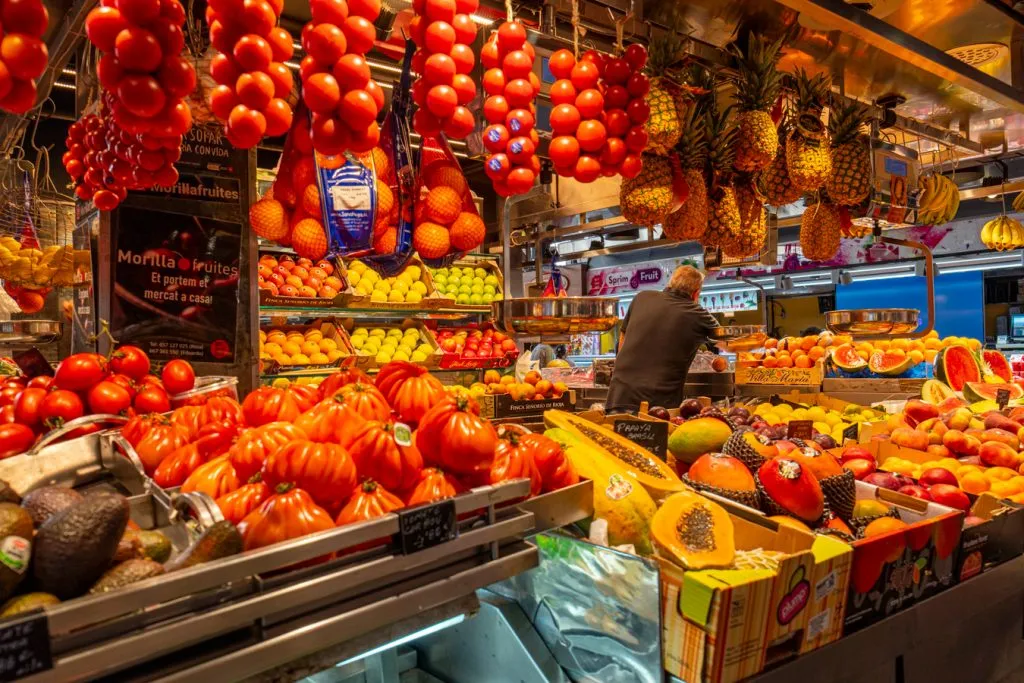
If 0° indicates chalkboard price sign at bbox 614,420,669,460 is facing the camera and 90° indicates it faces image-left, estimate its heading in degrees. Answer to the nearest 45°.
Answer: approximately 0°

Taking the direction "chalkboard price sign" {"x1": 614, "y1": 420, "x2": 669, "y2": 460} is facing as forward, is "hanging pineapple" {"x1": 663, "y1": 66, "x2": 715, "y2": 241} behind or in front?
behind

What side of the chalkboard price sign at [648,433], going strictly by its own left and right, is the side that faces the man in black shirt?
back

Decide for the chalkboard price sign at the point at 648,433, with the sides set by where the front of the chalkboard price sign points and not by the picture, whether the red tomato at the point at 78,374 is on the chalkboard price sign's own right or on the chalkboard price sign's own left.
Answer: on the chalkboard price sign's own right

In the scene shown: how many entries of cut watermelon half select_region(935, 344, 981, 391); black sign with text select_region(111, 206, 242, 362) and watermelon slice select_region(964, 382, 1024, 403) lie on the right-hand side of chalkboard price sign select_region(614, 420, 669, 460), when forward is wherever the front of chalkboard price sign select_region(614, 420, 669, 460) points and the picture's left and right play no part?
1

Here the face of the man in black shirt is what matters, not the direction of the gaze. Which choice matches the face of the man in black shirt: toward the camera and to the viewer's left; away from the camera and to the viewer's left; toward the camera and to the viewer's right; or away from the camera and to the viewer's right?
away from the camera and to the viewer's right

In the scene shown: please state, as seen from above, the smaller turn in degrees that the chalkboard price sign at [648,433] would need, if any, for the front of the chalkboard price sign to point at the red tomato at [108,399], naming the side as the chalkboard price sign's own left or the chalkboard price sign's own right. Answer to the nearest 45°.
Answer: approximately 45° to the chalkboard price sign's own right

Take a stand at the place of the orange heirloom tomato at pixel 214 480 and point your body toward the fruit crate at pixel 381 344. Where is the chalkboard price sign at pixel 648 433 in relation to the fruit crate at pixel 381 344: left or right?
right

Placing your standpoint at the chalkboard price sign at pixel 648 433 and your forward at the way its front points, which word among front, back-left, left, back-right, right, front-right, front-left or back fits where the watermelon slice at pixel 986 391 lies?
back-left
